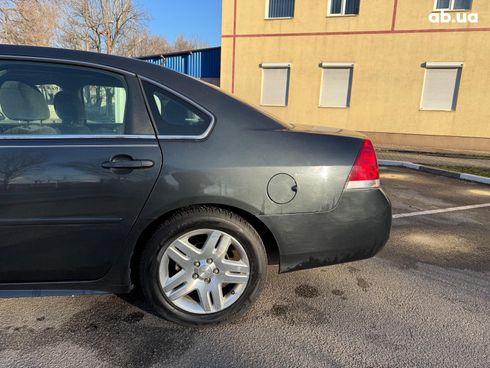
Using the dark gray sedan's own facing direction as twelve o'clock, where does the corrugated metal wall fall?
The corrugated metal wall is roughly at 3 o'clock from the dark gray sedan.

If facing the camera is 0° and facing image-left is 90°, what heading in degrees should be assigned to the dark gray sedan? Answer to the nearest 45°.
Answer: approximately 90°

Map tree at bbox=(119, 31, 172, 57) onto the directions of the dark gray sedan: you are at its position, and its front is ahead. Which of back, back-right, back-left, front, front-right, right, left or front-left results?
right

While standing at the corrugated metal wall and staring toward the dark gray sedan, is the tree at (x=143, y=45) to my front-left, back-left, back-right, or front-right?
back-right

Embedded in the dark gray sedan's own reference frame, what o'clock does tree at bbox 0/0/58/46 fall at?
The tree is roughly at 2 o'clock from the dark gray sedan.
